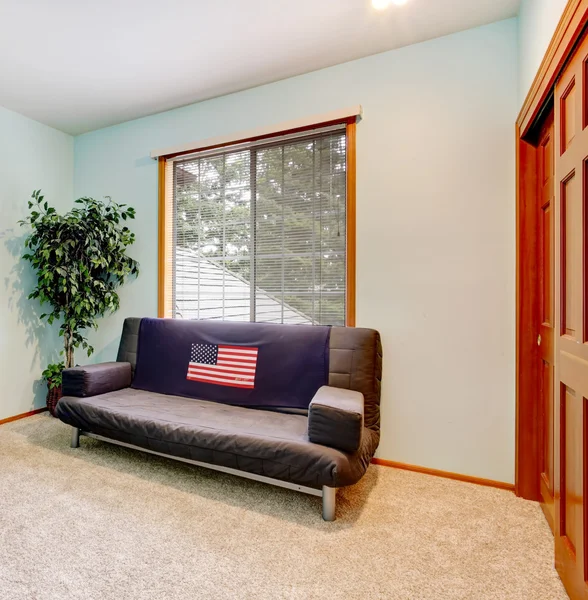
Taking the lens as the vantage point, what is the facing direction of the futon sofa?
facing the viewer and to the left of the viewer

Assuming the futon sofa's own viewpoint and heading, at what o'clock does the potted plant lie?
The potted plant is roughly at 3 o'clock from the futon sofa.

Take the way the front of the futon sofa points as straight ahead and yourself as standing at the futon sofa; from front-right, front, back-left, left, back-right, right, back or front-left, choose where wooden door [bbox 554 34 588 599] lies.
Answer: left

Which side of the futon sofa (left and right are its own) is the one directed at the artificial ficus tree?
right
